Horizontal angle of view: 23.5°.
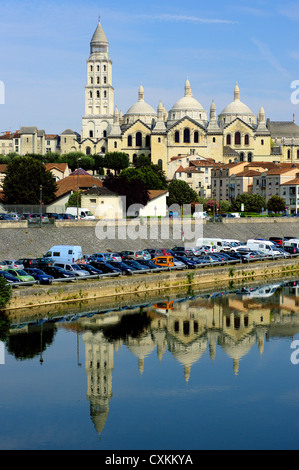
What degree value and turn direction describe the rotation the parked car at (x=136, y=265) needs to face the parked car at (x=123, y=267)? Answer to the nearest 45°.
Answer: approximately 90° to its right

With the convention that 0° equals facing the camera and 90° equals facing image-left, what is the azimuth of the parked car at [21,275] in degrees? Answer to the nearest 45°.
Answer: approximately 315°

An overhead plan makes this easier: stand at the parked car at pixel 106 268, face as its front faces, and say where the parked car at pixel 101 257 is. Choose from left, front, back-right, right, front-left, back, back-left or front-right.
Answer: back-left

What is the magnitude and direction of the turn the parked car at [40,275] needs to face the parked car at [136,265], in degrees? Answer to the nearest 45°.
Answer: approximately 90° to its left

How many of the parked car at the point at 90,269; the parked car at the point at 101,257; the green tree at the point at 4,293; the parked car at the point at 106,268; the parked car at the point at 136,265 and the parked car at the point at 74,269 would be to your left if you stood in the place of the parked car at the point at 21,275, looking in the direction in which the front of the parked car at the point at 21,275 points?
5

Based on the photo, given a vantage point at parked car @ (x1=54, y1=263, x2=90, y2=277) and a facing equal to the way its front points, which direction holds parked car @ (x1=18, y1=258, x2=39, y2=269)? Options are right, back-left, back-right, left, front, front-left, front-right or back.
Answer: back

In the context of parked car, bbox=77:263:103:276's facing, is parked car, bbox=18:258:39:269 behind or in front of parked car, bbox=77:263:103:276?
behind

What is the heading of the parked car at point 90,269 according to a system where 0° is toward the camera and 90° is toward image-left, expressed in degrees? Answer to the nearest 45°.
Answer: approximately 315°

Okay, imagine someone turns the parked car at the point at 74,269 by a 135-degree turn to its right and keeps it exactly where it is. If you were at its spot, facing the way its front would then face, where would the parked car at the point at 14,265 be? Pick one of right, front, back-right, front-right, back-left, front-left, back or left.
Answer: front
